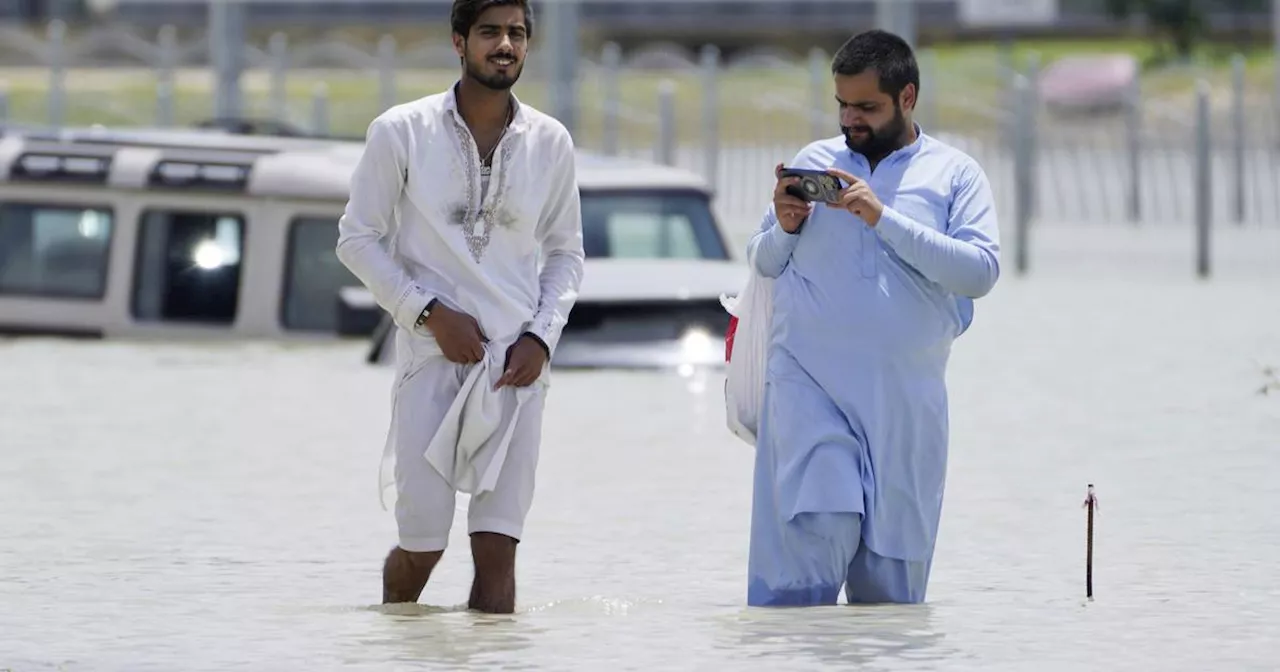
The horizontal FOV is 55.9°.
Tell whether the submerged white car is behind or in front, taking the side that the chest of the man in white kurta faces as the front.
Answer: behind

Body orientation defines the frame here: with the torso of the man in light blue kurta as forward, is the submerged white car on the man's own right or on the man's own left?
on the man's own right

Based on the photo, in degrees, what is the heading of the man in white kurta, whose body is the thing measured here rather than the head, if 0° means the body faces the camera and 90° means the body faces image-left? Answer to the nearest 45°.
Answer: approximately 0°

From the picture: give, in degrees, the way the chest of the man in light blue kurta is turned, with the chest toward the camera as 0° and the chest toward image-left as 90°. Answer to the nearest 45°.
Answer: approximately 45°

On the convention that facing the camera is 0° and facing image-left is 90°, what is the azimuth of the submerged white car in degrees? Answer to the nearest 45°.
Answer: approximately 315°
